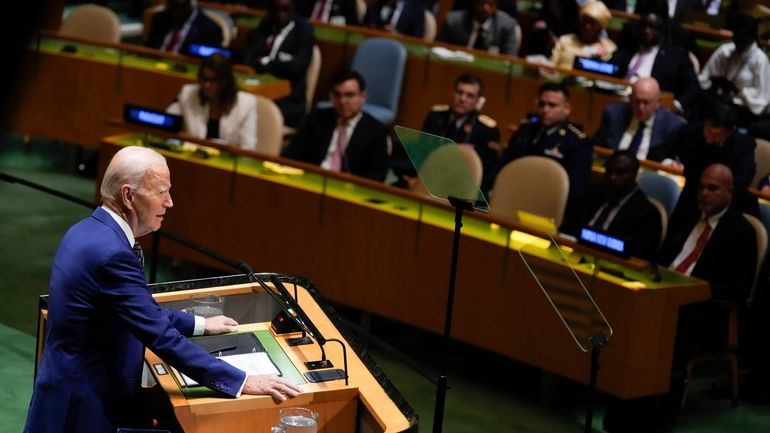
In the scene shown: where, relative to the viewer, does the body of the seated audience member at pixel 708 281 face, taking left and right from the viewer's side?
facing the viewer and to the left of the viewer

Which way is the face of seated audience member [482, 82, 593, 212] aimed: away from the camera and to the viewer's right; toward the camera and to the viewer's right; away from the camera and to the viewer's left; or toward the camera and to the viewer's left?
toward the camera and to the viewer's left

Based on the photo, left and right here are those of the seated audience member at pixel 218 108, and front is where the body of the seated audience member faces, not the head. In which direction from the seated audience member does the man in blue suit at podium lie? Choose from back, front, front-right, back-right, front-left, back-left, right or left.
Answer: front-left

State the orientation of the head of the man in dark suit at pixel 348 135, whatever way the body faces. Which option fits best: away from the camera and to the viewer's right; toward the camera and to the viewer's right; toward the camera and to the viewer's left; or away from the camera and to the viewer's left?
toward the camera and to the viewer's left

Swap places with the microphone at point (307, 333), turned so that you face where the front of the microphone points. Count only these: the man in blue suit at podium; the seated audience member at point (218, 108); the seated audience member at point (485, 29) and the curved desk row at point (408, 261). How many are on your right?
3

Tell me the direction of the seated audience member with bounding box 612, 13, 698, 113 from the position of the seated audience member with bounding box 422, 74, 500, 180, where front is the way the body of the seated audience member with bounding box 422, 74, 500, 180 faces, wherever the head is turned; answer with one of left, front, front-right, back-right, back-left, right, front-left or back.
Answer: back

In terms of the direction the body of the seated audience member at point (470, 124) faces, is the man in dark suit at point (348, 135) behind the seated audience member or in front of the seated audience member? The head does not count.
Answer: in front

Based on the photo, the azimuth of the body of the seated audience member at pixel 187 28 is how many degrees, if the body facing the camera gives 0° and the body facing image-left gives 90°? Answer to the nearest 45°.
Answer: approximately 45°

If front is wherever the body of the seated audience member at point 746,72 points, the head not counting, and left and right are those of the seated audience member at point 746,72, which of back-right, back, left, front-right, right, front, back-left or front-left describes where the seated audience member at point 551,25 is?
right

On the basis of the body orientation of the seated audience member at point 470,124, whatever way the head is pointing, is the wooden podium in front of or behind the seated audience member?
in front

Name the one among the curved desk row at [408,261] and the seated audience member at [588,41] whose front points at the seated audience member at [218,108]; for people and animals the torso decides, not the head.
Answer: the seated audience member at [588,41]

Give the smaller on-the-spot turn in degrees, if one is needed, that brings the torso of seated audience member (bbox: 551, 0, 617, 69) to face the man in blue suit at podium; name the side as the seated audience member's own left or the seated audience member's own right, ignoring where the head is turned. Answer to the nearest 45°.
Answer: approximately 45° to the seated audience member's own left

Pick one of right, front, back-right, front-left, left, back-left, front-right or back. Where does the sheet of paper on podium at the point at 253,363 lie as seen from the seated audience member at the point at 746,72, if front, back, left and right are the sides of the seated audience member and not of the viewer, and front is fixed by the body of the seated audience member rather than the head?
front-left

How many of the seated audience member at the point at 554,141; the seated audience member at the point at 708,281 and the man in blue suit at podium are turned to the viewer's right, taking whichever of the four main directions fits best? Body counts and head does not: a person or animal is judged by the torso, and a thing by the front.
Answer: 1

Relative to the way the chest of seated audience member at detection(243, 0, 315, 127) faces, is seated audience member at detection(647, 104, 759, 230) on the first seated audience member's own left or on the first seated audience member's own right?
on the first seated audience member's own left
